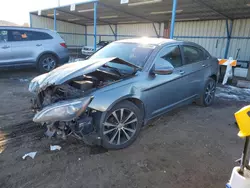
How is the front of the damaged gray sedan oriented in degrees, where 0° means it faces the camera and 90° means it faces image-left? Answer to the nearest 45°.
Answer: approximately 45°
